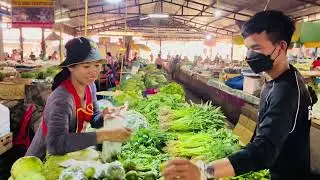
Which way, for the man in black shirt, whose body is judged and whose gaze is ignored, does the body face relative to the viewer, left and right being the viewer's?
facing to the left of the viewer

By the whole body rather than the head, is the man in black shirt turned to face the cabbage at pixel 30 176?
yes

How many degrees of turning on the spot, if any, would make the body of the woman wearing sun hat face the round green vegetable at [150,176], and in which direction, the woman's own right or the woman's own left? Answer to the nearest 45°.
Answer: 0° — they already face it

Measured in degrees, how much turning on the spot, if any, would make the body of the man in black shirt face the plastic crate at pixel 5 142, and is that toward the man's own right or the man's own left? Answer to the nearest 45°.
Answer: approximately 45° to the man's own right

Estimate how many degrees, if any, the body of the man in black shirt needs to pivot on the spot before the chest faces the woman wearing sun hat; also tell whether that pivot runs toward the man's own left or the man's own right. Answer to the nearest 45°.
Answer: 0° — they already face them

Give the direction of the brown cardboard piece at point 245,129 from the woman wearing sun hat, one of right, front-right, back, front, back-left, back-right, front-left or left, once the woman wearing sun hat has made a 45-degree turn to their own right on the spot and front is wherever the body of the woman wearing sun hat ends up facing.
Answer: back-left

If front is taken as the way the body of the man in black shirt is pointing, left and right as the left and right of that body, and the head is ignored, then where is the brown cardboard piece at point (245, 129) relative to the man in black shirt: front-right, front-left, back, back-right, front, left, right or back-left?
right

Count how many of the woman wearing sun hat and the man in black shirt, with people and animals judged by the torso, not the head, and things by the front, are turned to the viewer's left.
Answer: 1

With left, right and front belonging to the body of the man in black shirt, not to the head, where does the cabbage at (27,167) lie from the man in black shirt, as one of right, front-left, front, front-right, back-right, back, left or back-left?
front

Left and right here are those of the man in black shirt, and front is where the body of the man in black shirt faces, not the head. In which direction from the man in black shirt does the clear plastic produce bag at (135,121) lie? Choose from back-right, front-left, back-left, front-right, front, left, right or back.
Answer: front-right

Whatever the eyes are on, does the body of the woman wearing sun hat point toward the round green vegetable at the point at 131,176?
yes

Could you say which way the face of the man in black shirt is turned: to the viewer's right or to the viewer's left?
to the viewer's left

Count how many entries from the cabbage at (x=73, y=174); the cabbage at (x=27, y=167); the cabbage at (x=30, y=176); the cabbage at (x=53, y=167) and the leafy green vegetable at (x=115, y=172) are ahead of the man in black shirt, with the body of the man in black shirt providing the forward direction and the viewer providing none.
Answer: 5

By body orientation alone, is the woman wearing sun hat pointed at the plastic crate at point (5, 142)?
no

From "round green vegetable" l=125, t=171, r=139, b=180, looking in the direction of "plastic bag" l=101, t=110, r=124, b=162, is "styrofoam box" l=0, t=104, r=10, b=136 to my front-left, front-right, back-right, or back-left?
front-left

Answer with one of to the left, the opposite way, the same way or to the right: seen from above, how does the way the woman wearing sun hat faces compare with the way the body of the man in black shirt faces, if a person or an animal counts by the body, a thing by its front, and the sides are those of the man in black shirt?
the opposite way

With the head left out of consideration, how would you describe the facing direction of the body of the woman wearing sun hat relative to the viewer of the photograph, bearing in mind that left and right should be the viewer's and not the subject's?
facing the viewer and to the right of the viewer

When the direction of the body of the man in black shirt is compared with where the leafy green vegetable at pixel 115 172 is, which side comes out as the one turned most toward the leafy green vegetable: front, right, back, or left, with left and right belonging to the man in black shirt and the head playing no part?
front
